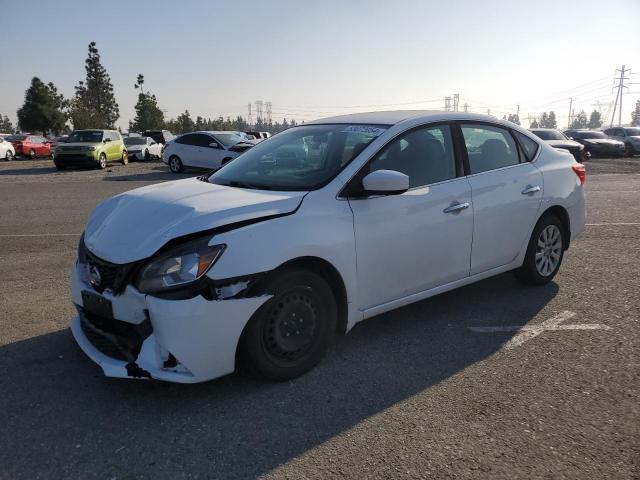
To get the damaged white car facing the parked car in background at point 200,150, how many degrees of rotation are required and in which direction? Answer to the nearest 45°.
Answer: approximately 135° to its right

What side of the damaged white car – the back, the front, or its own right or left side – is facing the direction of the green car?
right

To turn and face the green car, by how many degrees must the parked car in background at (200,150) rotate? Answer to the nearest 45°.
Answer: approximately 180°

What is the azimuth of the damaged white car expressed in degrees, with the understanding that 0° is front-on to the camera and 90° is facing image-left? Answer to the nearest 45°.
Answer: approximately 45°

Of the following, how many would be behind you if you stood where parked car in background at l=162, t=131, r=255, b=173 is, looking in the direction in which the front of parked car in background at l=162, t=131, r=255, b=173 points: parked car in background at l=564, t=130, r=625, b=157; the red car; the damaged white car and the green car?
2

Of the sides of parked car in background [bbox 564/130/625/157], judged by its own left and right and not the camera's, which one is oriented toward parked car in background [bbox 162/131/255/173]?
right

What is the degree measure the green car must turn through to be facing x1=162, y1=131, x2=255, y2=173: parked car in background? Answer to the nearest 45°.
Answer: approximately 90° to its left

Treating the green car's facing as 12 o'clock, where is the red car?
The red car is roughly at 4 o'clock from the green car.

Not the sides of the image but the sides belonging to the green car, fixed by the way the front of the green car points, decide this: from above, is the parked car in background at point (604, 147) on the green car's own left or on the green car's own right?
on the green car's own left

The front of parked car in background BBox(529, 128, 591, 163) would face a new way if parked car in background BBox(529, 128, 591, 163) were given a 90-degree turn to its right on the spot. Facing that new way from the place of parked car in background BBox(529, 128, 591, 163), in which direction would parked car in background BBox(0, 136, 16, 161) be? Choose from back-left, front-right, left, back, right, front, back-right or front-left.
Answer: front-right

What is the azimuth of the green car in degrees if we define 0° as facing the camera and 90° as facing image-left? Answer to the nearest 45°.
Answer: approximately 45°
